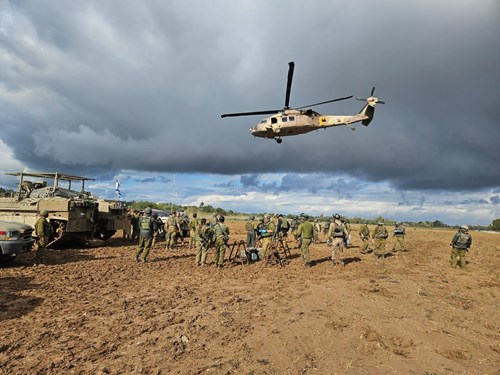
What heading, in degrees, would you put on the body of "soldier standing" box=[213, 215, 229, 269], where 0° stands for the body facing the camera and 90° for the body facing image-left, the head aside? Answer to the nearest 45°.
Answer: approximately 180°

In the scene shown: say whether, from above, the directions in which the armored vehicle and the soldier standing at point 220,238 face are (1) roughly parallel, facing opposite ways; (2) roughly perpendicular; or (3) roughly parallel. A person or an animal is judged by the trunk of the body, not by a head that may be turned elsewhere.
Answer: roughly perpendicular

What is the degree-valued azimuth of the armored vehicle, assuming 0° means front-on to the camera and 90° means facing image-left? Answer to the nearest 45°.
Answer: approximately 135°

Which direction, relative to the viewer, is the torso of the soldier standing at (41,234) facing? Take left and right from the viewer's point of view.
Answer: facing away from the viewer and to the right of the viewer

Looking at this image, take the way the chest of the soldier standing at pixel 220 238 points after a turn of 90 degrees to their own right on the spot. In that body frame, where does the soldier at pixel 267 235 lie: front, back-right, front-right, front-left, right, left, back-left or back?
front-left

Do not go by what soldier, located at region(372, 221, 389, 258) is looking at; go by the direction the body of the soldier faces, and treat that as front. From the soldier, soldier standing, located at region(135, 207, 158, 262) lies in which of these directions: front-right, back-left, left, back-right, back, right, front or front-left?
back-left

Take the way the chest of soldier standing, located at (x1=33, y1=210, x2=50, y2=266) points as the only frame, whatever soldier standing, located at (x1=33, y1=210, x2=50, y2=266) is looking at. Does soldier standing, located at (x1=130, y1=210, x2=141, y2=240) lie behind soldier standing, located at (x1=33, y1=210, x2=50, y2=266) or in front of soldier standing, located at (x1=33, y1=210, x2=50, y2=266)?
in front

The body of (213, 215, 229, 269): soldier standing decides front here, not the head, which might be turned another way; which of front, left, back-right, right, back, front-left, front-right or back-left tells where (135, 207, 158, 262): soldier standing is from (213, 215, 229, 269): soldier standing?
left

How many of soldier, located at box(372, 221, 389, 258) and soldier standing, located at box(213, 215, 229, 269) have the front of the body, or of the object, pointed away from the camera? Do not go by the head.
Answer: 2

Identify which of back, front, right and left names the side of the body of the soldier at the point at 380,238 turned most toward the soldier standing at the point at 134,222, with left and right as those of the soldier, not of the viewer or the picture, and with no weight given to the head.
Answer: left

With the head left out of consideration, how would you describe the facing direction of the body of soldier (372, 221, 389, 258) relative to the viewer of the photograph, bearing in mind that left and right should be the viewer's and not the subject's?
facing away from the viewer
